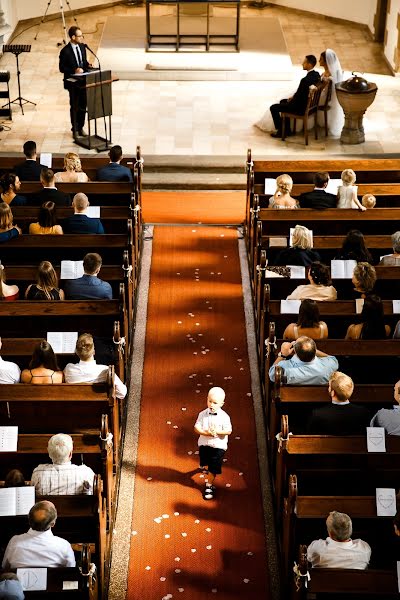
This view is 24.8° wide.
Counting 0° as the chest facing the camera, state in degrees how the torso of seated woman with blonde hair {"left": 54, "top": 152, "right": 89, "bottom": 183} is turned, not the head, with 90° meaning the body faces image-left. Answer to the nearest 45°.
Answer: approximately 180°

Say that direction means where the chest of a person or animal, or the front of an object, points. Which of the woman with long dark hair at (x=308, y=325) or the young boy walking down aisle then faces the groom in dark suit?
the woman with long dark hair

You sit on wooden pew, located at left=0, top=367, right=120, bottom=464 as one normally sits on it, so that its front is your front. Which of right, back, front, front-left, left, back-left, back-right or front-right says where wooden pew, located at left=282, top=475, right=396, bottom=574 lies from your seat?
back-right

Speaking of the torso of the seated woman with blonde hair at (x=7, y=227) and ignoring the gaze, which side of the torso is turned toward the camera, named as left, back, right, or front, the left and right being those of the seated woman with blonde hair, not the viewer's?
back

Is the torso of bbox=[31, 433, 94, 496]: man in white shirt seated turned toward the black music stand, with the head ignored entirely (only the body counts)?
yes

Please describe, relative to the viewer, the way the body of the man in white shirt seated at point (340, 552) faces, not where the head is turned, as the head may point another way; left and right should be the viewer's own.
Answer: facing away from the viewer

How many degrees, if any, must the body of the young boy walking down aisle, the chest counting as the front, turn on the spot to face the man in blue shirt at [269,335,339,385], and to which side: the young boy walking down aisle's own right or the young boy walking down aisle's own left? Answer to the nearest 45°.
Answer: approximately 90° to the young boy walking down aisle's own left

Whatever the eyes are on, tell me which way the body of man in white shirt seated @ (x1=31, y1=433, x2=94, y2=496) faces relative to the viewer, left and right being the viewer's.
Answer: facing away from the viewer

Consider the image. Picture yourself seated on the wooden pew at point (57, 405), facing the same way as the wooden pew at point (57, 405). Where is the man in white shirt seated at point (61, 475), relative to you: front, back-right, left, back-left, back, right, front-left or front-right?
back

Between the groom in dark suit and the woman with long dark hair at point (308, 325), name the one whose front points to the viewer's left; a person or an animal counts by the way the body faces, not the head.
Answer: the groom in dark suit

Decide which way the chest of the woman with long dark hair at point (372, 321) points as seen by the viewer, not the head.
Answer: away from the camera

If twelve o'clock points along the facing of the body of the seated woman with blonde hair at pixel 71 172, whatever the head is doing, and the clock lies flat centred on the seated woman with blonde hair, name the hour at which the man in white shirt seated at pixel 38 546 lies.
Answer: The man in white shirt seated is roughly at 6 o'clock from the seated woman with blonde hair.

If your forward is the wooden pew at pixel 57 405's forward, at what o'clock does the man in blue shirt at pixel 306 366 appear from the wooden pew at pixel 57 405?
The man in blue shirt is roughly at 3 o'clock from the wooden pew.

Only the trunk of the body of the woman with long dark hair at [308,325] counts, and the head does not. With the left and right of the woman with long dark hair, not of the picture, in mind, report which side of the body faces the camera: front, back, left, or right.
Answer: back

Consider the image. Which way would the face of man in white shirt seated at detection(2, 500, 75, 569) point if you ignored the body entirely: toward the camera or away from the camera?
away from the camera
